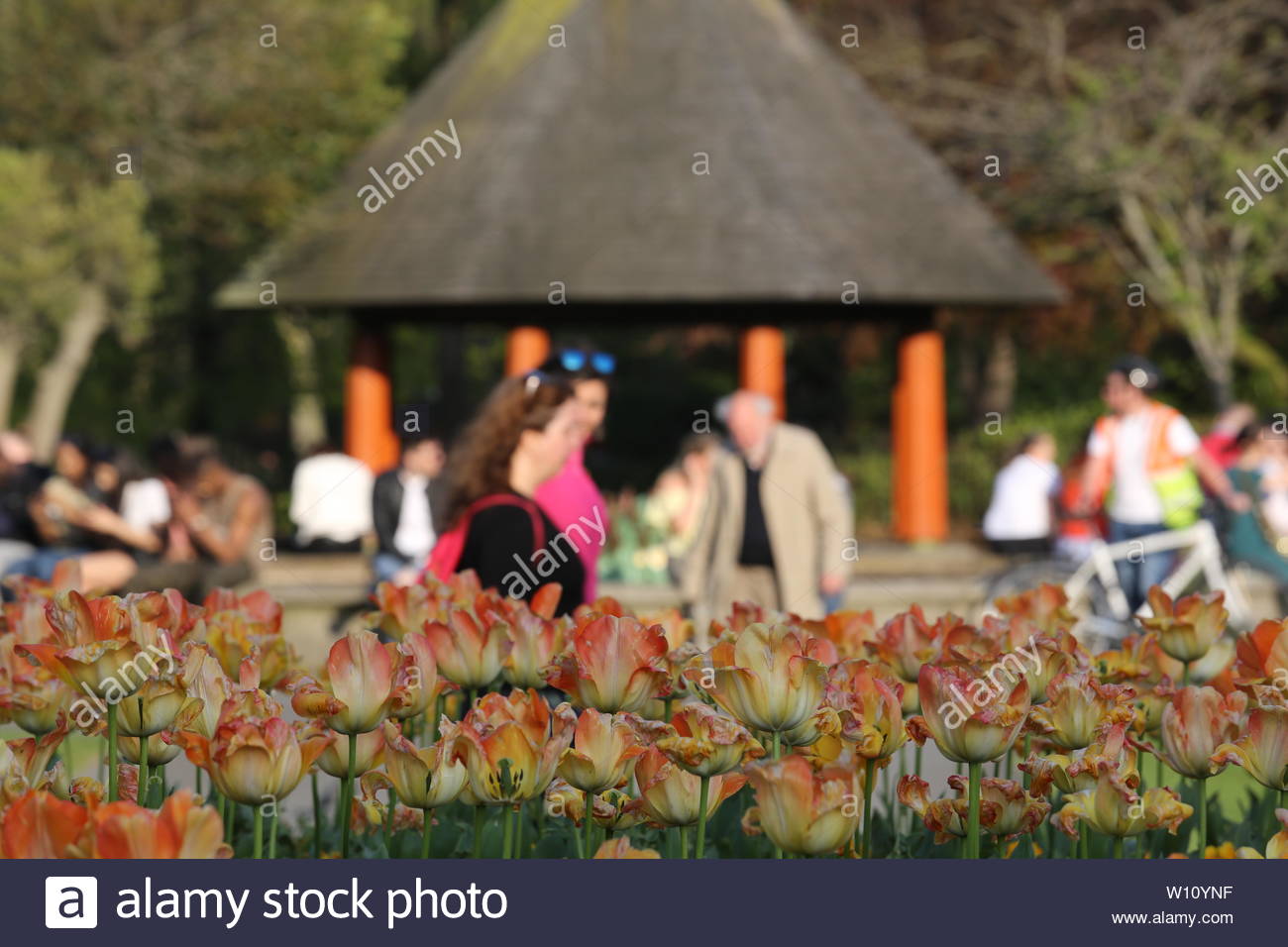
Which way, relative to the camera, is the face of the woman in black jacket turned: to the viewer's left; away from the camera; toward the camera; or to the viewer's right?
to the viewer's right

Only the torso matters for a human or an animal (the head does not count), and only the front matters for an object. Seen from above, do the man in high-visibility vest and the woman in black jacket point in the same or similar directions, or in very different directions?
very different directions

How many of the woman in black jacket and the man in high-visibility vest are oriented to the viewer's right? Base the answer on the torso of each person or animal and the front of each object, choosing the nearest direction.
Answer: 1

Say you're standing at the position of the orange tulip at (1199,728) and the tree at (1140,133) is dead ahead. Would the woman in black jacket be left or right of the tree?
left

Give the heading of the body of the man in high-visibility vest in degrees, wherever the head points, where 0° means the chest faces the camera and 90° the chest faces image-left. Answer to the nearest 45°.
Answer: approximately 45°

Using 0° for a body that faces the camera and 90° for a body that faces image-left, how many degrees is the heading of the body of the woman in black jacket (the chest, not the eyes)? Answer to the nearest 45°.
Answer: approximately 270°
